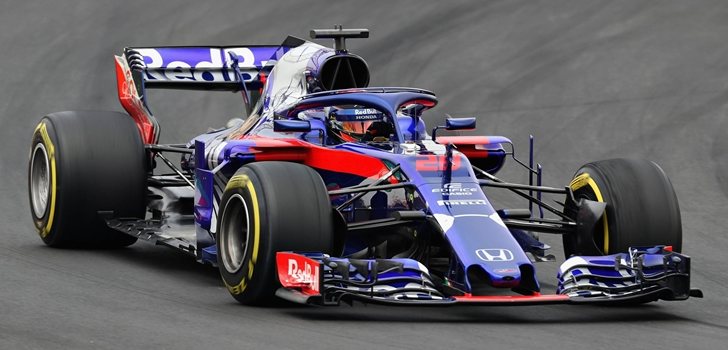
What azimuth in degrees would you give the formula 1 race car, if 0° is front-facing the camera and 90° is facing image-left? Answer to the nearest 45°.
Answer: approximately 315°
